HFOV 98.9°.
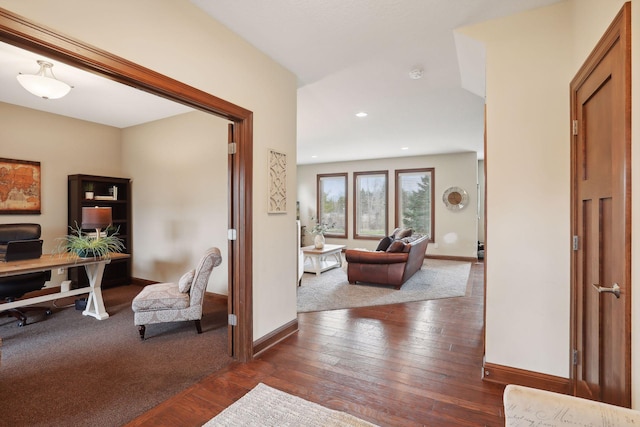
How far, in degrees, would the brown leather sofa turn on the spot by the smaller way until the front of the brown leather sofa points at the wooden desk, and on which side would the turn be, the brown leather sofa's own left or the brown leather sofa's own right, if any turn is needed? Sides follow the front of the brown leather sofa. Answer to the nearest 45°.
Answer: approximately 45° to the brown leather sofa's own left

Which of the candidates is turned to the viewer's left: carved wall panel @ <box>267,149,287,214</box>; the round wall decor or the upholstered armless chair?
the upholstered armless chair

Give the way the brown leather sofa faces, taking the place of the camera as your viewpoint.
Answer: facing to the left of the viewer

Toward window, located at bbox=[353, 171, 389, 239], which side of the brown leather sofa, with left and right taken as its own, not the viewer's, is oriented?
right

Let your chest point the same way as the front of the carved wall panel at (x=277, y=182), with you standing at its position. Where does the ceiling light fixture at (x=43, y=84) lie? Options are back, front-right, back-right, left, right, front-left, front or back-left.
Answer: back-right

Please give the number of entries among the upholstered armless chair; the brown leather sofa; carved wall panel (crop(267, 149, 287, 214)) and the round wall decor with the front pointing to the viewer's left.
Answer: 2

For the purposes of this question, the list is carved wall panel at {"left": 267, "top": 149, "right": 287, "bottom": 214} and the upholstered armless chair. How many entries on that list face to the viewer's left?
1

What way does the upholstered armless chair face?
to the viewer's left

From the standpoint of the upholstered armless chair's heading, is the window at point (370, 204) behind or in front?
behind

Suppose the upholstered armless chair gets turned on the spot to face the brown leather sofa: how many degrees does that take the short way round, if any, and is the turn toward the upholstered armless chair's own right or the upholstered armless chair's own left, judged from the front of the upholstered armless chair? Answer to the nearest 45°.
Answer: approximately 180°

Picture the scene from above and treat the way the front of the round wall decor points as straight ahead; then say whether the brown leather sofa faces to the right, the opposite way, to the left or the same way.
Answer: to the right
